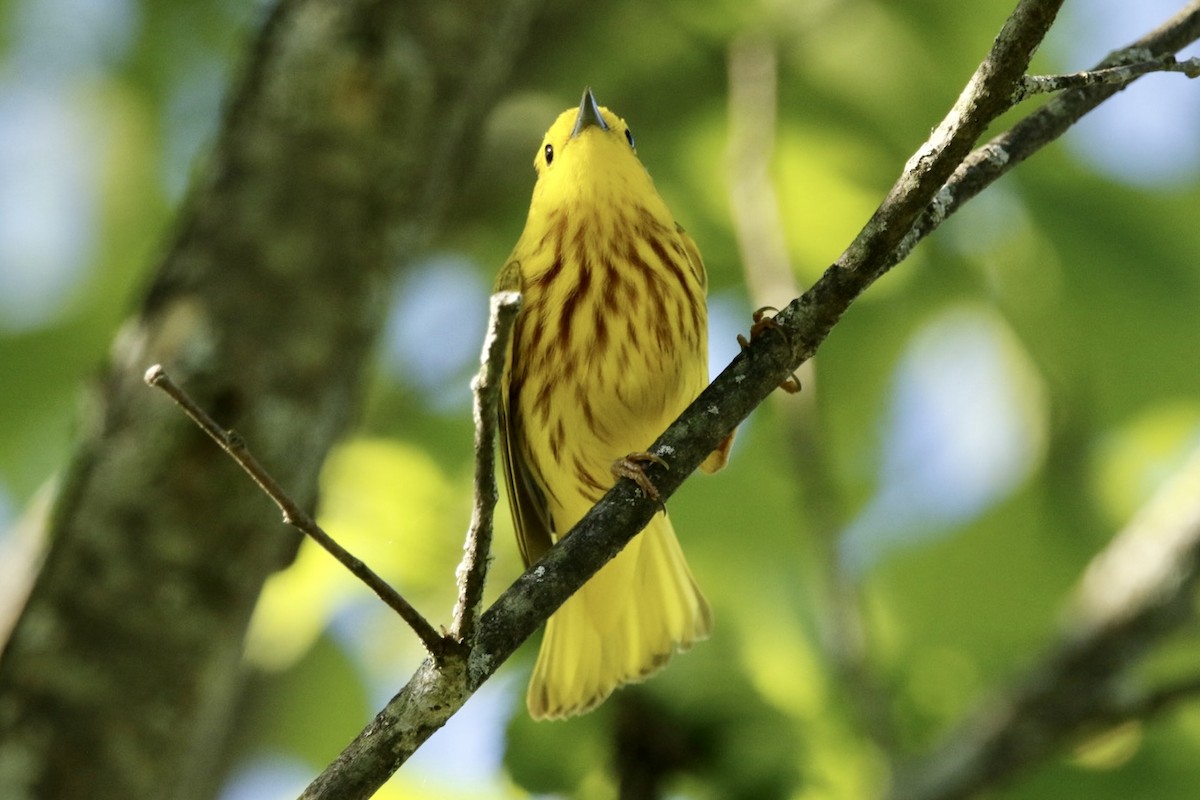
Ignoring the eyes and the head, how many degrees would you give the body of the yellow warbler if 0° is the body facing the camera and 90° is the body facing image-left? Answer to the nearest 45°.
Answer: approximately 0°

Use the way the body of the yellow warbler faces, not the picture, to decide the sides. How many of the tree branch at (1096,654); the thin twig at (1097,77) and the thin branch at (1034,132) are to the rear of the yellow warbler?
1

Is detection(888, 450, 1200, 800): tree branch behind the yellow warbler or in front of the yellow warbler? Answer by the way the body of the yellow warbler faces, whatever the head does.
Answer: behind

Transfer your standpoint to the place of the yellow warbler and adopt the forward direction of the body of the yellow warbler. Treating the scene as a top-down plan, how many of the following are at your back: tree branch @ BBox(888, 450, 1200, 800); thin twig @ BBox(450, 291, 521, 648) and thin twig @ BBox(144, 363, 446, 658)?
1

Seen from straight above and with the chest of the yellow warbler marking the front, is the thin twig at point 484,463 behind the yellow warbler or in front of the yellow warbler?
in front
